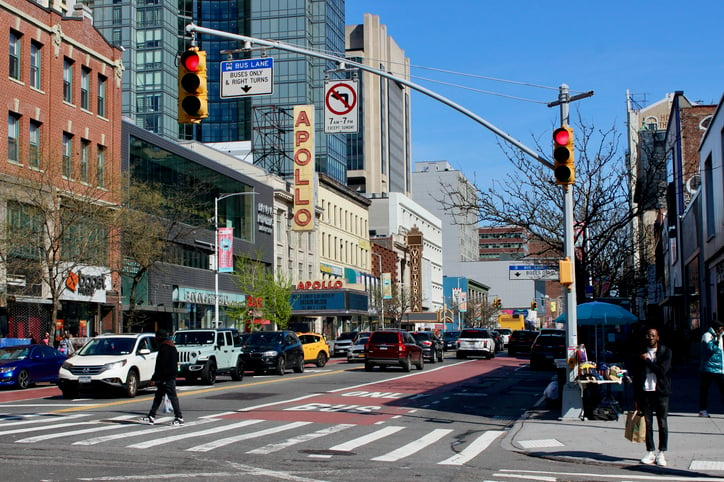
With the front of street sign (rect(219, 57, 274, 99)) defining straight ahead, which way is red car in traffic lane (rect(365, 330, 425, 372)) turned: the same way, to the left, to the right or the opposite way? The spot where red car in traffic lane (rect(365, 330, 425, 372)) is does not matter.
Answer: the opposite way

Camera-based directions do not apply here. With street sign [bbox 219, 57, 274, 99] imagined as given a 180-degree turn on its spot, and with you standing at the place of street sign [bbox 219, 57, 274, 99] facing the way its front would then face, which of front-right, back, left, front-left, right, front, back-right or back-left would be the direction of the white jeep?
front

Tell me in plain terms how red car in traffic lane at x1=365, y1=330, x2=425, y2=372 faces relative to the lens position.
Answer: facing away from the viewer

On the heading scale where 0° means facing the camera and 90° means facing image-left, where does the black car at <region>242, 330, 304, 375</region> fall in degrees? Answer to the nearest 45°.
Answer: approximately 45°

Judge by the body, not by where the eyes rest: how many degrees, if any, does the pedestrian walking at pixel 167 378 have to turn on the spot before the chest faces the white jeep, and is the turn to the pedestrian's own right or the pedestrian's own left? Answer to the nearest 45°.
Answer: approximately 90° to the pedestrian's own right

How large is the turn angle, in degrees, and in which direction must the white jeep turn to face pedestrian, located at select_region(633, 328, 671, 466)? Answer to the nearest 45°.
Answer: approximately 45° to its left

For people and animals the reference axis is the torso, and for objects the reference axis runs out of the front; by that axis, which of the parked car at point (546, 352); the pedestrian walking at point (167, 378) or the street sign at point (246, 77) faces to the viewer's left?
the pedestrian walking

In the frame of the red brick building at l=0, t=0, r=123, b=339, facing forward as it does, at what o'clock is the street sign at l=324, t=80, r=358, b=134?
The street sign is roughly at 1 o'clock from the red brick building.

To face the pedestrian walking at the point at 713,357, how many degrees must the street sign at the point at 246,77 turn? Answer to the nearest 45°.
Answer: approximately 90° to its left
